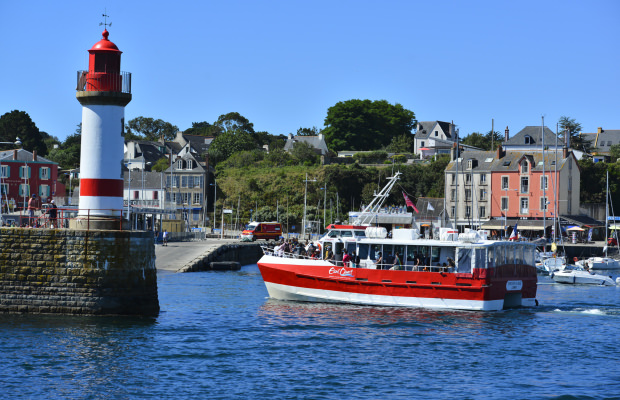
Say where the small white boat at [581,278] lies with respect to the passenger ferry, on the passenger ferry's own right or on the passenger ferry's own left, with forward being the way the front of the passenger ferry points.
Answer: on the passenger ferry's own right

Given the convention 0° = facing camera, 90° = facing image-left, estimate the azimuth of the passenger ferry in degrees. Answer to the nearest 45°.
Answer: approximately 135°
